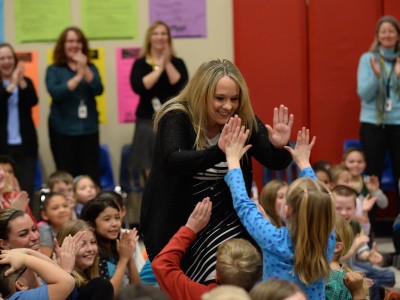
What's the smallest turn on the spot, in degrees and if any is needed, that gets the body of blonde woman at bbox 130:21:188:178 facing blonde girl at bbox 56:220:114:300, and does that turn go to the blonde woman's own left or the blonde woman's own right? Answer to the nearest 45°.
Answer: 0° — they already face them

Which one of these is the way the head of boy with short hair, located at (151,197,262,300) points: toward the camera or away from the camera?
away from the camera

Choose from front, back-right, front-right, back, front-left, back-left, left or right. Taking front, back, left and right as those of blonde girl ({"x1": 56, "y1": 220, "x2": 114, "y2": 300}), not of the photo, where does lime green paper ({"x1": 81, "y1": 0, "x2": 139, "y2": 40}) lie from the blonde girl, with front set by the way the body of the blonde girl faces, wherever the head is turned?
back-left

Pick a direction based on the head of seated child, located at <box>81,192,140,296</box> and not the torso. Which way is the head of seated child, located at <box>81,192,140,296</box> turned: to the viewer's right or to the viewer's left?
to the viewer's right

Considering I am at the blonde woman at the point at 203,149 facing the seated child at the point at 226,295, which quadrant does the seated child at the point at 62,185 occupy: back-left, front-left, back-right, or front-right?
back-right

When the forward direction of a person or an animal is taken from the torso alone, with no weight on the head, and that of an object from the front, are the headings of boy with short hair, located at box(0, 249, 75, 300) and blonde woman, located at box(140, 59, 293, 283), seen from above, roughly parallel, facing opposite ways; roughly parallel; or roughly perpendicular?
roughly perpendicular

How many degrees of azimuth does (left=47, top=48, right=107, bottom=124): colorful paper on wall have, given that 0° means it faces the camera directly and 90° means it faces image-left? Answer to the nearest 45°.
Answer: approximately 0°

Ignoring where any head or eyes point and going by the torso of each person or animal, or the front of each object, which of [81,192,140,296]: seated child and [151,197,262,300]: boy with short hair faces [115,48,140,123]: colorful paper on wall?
the boy with short hair

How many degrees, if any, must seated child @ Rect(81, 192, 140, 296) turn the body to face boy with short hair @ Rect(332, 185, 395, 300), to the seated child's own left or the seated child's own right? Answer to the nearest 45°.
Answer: approximately 45° to the seated child's own left

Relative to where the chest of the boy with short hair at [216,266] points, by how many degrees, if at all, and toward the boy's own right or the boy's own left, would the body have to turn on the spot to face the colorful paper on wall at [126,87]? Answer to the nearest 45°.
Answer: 0° — they already face it
